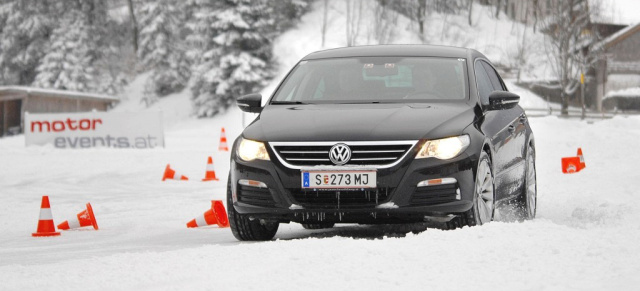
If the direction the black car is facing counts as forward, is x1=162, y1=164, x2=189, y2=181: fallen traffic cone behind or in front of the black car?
behind

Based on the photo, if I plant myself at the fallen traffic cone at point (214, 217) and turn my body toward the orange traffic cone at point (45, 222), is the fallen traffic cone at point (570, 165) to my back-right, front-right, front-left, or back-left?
back-right

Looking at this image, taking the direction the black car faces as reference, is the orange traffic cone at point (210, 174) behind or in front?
behind

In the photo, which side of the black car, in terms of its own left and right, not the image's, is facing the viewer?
front

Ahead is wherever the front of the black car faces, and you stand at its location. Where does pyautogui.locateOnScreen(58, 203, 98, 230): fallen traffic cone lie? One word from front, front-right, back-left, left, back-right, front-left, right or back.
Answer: back-right

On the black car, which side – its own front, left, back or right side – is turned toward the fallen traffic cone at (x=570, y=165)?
back

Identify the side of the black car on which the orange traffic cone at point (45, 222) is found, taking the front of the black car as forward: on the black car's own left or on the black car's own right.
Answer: on the black car's own right
